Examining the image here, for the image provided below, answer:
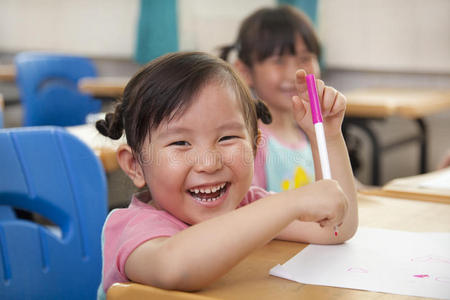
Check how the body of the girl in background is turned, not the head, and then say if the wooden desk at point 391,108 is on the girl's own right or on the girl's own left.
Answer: on the girl's own left

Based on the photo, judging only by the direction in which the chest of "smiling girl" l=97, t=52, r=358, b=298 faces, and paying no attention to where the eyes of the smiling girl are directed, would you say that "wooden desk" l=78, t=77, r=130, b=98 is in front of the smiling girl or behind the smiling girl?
behind

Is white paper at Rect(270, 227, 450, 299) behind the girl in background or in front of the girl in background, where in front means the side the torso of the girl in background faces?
in front

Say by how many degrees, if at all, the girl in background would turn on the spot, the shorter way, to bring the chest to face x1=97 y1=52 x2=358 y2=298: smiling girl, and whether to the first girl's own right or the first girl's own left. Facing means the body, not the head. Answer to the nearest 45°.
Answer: approximately 45° to the first girl's own right

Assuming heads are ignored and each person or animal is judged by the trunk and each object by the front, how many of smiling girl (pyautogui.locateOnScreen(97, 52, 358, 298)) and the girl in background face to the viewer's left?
0

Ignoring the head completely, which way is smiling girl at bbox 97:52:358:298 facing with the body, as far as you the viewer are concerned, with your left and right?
facing the viewer and to the right of the viewer

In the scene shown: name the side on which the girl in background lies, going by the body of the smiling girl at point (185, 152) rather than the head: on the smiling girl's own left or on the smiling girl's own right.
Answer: on the smiling girl's own left
